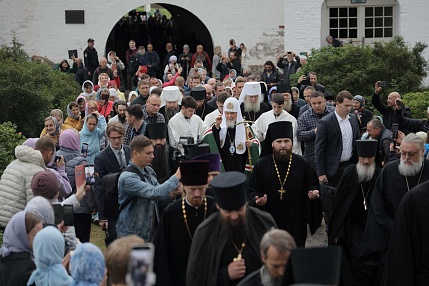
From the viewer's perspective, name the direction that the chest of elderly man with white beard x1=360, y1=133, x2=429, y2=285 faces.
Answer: toward the camera

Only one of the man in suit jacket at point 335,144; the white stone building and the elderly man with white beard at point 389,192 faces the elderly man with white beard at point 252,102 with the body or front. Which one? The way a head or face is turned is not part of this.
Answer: the white stone building

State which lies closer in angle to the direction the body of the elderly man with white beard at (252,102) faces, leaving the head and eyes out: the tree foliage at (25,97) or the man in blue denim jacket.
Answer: the man in blue denim jacket

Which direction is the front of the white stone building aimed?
toward the camera

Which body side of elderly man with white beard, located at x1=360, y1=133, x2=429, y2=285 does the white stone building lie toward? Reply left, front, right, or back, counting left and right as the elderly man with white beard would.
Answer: back

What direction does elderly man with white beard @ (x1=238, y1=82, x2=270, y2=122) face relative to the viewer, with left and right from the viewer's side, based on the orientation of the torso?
facing the viewer

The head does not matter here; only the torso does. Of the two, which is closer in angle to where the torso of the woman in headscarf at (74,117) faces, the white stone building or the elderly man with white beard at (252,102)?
the elderly man with white beard

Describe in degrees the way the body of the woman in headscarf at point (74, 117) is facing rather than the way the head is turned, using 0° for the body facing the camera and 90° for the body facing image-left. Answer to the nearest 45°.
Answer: approximately 315°

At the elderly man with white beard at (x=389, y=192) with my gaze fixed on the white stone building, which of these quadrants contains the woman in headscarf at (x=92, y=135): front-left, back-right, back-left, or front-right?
front-left

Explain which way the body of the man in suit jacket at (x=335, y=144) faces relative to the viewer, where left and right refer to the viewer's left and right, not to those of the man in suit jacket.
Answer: facing the viewer and to the right of the viewer

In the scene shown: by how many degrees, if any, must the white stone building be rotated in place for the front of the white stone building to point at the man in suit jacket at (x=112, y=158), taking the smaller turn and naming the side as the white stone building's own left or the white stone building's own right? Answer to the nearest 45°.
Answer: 0° — it already faces them

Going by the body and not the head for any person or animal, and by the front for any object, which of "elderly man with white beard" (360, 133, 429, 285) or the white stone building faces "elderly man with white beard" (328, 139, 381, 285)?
the white stone building
